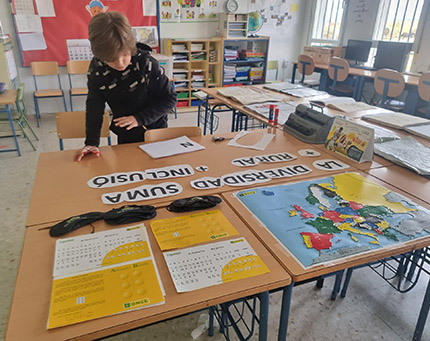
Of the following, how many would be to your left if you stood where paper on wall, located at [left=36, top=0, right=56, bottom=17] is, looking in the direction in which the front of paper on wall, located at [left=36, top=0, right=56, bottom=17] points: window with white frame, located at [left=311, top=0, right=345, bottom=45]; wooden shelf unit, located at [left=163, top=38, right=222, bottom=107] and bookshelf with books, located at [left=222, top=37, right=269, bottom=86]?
3

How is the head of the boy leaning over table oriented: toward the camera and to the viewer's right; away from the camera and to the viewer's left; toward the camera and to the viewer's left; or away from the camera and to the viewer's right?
toward the camera and to the viewer's right

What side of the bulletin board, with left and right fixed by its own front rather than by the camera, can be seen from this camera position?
front

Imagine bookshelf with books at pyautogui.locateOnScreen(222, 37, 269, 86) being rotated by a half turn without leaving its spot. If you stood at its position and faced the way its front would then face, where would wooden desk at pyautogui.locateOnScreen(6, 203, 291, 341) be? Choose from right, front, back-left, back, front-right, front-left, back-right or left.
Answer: back

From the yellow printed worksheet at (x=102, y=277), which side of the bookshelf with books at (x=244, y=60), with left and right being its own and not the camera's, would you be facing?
front

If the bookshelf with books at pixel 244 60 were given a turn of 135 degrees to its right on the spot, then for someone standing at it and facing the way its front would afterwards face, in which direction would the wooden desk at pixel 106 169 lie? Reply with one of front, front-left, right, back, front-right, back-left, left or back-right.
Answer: back-left

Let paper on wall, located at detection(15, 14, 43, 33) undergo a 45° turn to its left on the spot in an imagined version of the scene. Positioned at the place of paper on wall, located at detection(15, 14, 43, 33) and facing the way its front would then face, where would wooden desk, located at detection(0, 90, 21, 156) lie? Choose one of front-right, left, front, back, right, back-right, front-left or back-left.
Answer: front-right

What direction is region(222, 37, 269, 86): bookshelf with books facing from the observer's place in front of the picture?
facing the viewer

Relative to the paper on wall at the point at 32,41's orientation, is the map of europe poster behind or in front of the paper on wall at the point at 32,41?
in front

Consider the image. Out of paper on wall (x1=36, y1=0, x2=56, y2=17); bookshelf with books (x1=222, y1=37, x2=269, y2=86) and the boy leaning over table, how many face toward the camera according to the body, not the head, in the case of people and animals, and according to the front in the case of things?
3

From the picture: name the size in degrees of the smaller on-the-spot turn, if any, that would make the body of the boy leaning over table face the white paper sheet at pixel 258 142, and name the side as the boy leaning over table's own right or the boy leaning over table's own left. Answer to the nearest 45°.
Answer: approximately 90° to the boy leaning over table's own left

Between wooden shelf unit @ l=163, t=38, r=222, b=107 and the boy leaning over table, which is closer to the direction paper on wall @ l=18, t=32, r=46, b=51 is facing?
the boy leaning over table

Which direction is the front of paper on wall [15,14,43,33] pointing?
toward the camera

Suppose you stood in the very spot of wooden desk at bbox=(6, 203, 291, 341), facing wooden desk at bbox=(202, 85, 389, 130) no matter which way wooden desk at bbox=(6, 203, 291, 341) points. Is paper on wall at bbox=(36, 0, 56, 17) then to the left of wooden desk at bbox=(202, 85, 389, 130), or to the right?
left

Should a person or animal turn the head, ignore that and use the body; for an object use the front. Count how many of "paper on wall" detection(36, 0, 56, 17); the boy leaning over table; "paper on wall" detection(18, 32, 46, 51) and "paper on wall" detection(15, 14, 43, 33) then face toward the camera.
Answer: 4

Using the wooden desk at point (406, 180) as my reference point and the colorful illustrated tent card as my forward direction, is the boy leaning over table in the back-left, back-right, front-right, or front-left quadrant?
front-left

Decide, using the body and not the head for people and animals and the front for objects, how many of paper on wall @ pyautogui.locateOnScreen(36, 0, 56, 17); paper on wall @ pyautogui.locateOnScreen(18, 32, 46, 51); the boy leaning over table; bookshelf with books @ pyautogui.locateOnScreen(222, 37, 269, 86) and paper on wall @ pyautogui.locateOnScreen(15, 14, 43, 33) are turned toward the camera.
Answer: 5
